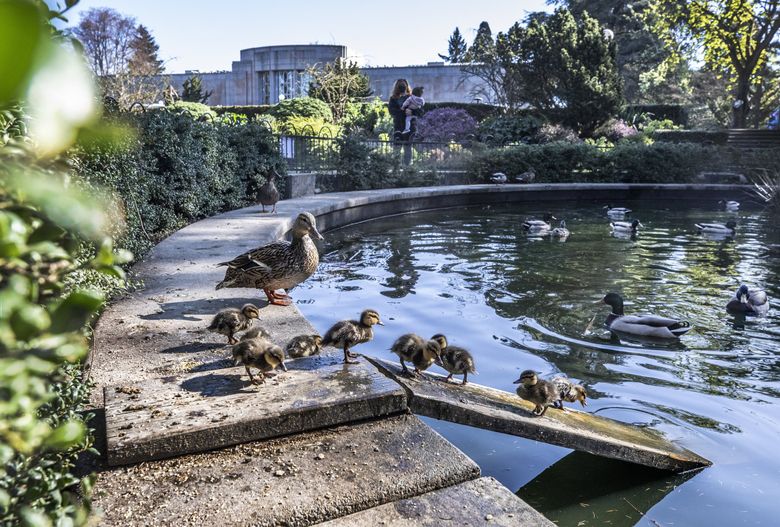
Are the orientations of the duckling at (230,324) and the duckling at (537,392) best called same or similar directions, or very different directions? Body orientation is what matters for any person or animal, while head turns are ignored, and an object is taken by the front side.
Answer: very different directions

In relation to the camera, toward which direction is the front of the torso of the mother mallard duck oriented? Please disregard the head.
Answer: to the viewer's right

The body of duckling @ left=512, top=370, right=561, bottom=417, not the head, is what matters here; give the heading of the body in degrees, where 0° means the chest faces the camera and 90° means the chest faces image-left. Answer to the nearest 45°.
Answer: approximately 90°

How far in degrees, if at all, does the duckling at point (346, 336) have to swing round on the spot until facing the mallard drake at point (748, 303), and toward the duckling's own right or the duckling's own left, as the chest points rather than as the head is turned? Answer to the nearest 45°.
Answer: approximately 45° to the duckling's own left

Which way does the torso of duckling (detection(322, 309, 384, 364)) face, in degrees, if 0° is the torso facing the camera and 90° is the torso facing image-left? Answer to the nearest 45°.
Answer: approximately 270°

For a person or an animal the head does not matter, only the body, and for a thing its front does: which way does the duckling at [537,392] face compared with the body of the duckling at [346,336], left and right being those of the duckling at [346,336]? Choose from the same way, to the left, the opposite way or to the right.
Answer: the opposite way

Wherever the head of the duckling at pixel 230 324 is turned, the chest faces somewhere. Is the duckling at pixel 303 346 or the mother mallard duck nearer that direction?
the duckling

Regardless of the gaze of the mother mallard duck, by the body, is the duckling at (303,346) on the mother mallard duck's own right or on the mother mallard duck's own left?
on the mother mallard duck's own right

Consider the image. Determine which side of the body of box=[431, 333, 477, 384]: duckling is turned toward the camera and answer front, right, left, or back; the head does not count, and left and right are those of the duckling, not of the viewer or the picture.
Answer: left

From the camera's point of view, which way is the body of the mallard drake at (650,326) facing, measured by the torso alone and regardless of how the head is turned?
to the viewer's left

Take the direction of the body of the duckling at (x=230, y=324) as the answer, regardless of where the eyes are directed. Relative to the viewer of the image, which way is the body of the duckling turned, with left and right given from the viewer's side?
facing to the right of the viewer

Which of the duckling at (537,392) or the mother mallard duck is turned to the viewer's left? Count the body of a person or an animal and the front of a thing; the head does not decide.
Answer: the duckling

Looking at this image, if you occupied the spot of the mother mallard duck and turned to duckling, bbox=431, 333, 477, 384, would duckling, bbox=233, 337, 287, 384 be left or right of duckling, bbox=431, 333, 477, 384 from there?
right

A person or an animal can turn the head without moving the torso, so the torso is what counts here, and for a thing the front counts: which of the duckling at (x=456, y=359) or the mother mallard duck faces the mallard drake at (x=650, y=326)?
the mother mallard duck
